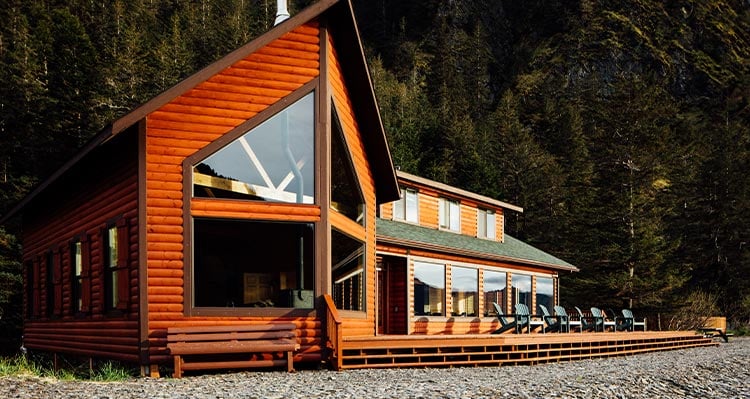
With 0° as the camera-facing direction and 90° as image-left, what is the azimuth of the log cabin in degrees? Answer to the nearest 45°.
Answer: approximately 315°

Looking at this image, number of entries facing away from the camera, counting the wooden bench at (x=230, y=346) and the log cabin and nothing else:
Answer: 0

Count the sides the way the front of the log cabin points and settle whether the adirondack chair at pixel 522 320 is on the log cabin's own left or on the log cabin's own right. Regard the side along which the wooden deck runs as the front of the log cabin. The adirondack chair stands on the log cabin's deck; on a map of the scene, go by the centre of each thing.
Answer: on the log cabin's own left

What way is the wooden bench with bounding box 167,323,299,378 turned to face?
toward the camera

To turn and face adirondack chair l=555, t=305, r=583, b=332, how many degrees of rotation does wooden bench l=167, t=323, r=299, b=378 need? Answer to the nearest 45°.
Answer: approximately 135° to its left
